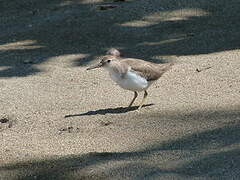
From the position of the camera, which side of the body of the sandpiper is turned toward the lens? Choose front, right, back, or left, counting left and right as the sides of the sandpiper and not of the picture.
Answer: left
